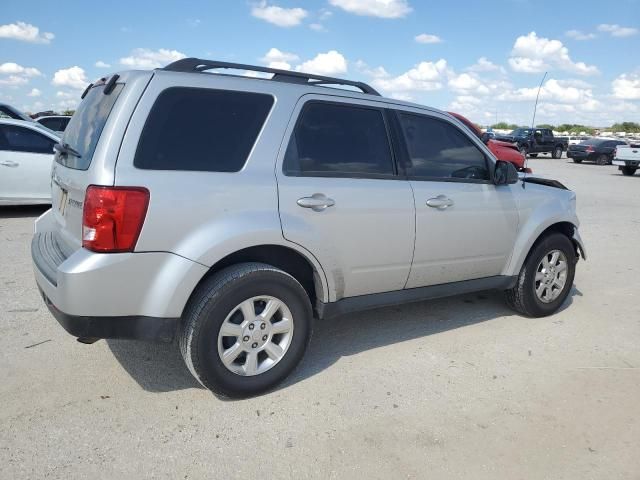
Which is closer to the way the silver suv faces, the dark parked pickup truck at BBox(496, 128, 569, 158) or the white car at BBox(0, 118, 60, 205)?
the dark parked pickup truck

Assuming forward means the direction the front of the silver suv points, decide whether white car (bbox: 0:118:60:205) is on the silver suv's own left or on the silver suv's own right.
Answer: on the silver suv's own left

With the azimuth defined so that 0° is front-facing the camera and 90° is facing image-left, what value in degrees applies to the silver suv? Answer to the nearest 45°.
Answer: approximately 225°

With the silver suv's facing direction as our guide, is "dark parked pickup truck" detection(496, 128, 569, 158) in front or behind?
in front
